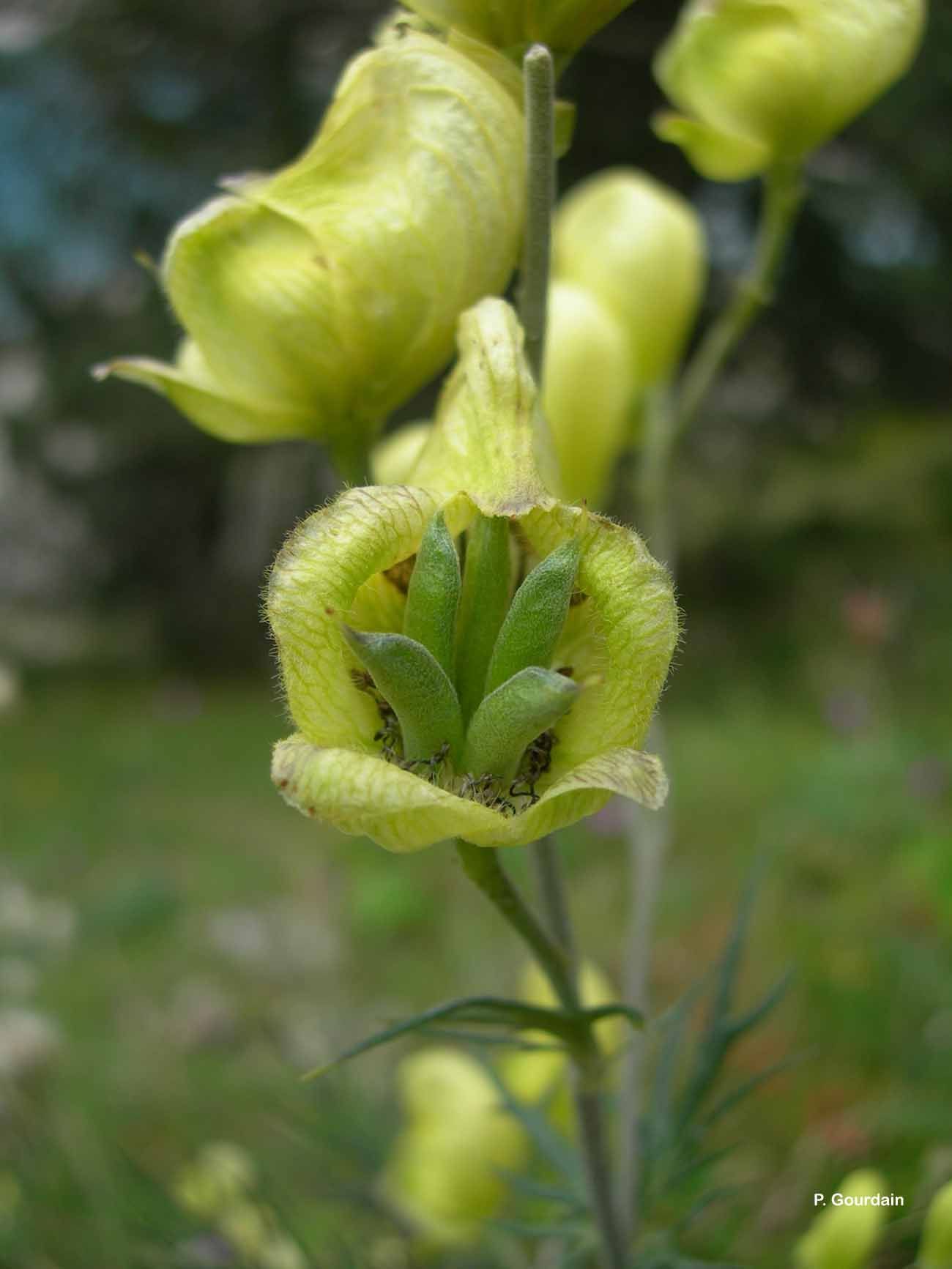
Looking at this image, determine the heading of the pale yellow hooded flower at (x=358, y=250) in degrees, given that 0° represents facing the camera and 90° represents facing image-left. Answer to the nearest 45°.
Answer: approximately 90°
